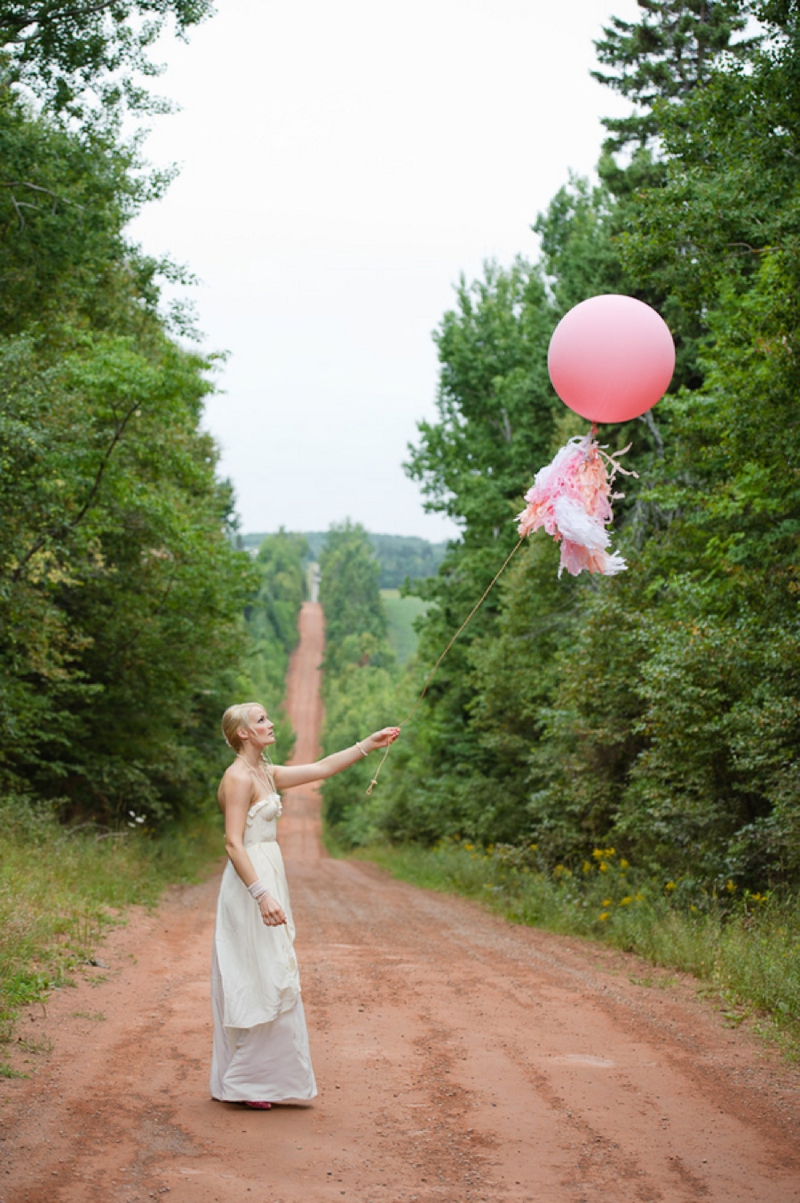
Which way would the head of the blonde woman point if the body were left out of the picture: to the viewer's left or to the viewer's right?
to the viewer's right

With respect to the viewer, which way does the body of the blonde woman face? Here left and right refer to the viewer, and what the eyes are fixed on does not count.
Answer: facing to the right of the viewer

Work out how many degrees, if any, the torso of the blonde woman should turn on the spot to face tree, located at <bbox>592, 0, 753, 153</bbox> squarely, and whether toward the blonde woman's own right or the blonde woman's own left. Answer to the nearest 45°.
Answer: approximately 90° to the blonde woman's own left
